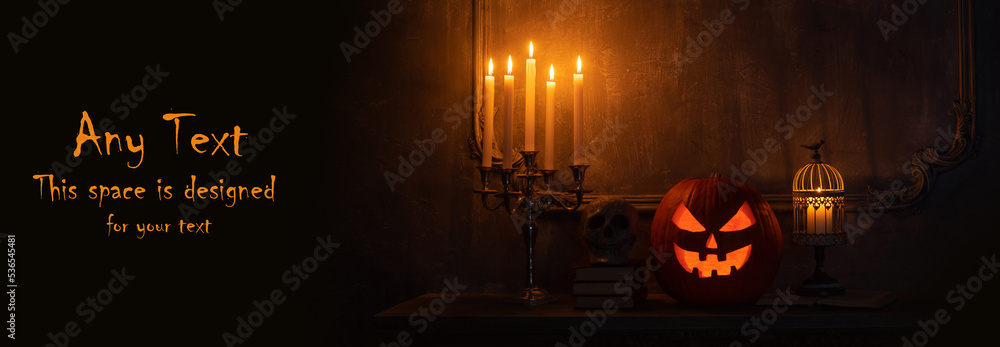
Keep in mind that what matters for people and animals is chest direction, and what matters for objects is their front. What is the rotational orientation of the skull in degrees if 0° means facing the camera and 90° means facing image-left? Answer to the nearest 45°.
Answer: approximately 0°

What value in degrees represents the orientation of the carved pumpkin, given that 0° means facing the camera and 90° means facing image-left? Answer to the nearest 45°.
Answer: approximately 0°

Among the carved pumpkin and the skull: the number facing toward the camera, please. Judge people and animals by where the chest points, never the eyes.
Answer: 2

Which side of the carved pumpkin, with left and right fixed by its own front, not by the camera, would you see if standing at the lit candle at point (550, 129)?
right

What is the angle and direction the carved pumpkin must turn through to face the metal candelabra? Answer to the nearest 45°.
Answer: approximately 90° to its right

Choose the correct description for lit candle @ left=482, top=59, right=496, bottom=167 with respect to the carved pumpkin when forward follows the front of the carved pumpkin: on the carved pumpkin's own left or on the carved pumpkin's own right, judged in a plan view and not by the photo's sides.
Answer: on the carved pumpkin's own right
